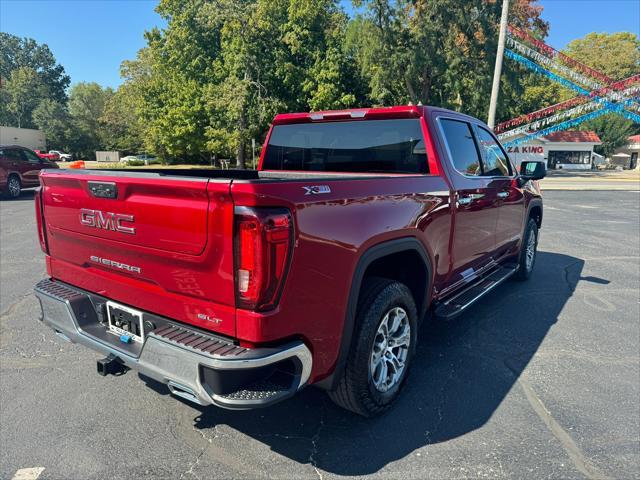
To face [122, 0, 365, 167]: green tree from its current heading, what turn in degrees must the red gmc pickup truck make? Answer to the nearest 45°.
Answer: approximately 45° to its left

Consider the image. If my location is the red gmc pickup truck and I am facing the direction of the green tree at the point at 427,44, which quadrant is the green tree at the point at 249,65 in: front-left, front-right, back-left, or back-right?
front-left

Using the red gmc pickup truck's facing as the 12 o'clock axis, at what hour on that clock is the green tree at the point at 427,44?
The green tree is roughly at 11 o'clock from the red gmc pickup truck.

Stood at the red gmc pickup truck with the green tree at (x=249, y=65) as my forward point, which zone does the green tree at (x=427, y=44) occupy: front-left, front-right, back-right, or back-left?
front-right

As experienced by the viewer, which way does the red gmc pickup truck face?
facing away from the viewer and to the right of the viewer
